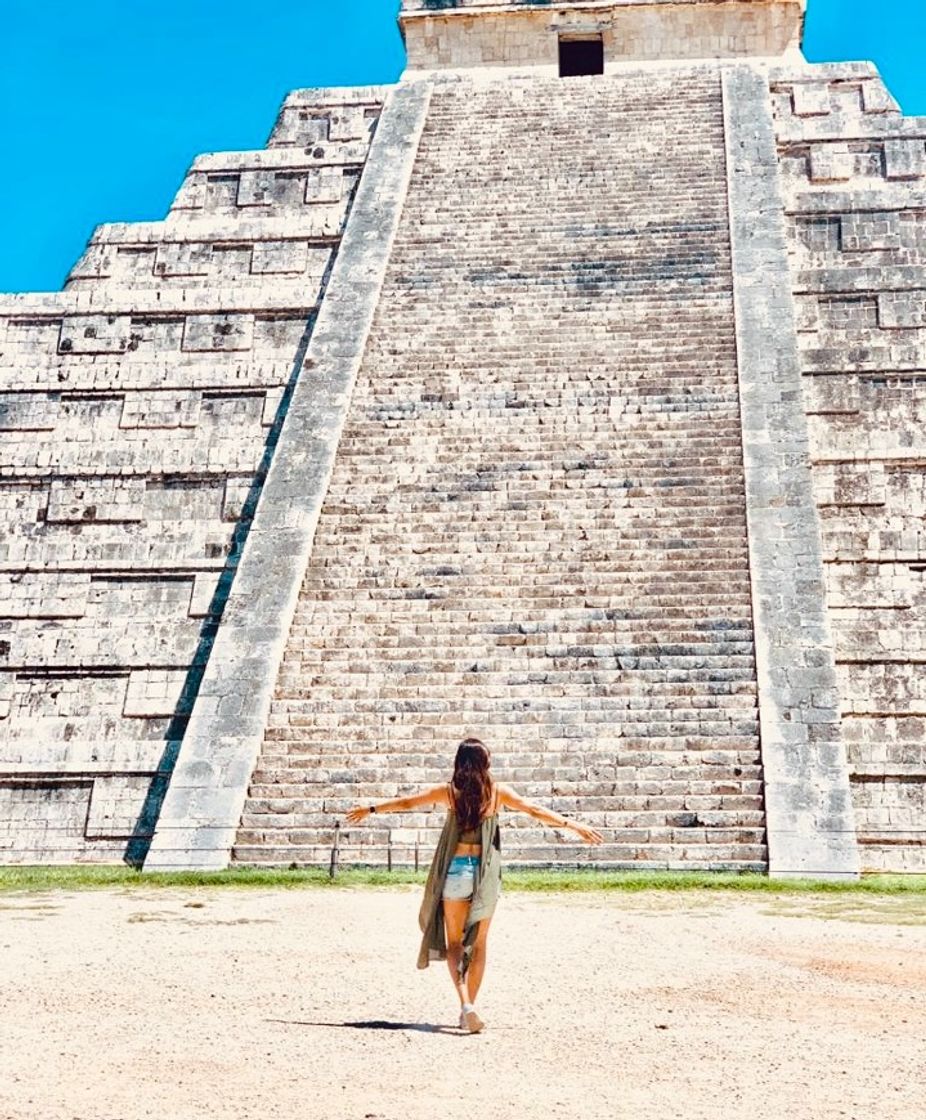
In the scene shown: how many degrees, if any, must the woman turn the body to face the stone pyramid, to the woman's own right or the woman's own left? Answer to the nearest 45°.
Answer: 0° — they already face it

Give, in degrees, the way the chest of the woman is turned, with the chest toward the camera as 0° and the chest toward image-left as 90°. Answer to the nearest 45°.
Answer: approximately 180°

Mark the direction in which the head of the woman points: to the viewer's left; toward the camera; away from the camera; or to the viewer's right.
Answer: away from the camera
